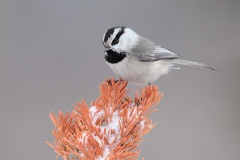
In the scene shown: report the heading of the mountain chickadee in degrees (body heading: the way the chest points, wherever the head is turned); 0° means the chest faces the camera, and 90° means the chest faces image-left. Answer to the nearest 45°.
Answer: approximately 90°
